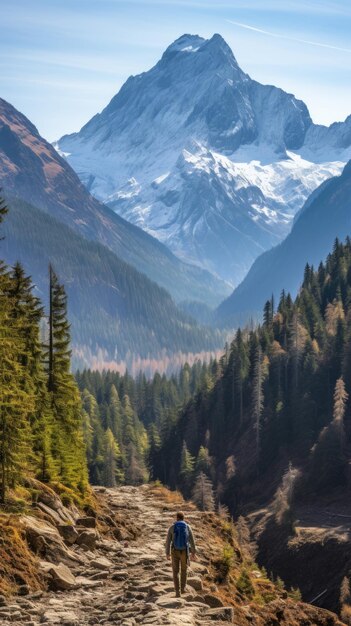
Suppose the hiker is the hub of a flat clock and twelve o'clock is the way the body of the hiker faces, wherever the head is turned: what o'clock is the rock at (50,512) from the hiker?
The rock is roughly at 11 o'clock from the hiker.

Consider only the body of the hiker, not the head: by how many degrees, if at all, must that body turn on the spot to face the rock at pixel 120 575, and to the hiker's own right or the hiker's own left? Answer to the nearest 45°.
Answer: approximately 45° to the hiker's own left

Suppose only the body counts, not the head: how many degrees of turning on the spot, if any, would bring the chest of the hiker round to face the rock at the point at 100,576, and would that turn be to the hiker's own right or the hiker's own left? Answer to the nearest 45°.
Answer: approximately 45° to the hiker's own left

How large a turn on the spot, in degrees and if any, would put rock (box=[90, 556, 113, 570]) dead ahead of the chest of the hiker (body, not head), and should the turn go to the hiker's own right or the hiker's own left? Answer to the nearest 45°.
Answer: approximately 45° to the hiker's own left

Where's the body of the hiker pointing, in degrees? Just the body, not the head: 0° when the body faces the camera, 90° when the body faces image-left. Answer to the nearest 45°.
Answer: approximately 180°

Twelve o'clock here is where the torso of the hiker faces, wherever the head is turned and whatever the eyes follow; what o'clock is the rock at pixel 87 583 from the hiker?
The rock is roughly at 10 o'clock from the hiker.

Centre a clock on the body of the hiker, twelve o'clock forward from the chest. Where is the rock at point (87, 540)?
The rock is roughly at 11 o'clock from the hiker.
